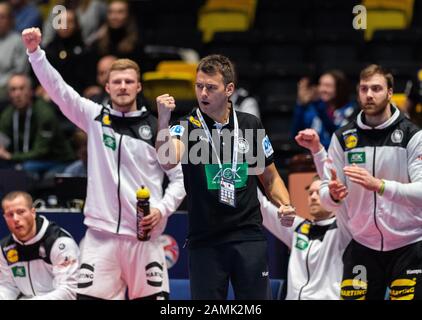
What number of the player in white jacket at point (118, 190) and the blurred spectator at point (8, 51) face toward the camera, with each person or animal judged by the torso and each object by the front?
2

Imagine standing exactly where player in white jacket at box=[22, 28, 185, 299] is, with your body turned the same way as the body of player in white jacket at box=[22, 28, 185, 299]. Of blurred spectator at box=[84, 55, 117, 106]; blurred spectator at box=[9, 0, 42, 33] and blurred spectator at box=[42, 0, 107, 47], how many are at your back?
3

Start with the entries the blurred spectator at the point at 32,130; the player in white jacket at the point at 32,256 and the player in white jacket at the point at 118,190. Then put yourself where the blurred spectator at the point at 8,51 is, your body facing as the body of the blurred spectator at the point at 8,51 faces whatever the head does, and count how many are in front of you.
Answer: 3

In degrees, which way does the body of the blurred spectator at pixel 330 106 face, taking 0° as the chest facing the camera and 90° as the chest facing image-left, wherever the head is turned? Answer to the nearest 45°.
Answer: approximately 45°

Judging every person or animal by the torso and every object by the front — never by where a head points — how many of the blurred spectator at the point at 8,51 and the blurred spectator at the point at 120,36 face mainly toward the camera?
2

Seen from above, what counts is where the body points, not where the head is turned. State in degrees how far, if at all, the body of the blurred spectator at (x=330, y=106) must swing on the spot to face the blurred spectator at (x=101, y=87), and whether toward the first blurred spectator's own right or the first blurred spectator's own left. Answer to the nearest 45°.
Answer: approximately 45° to the first blurred spectator's own right
